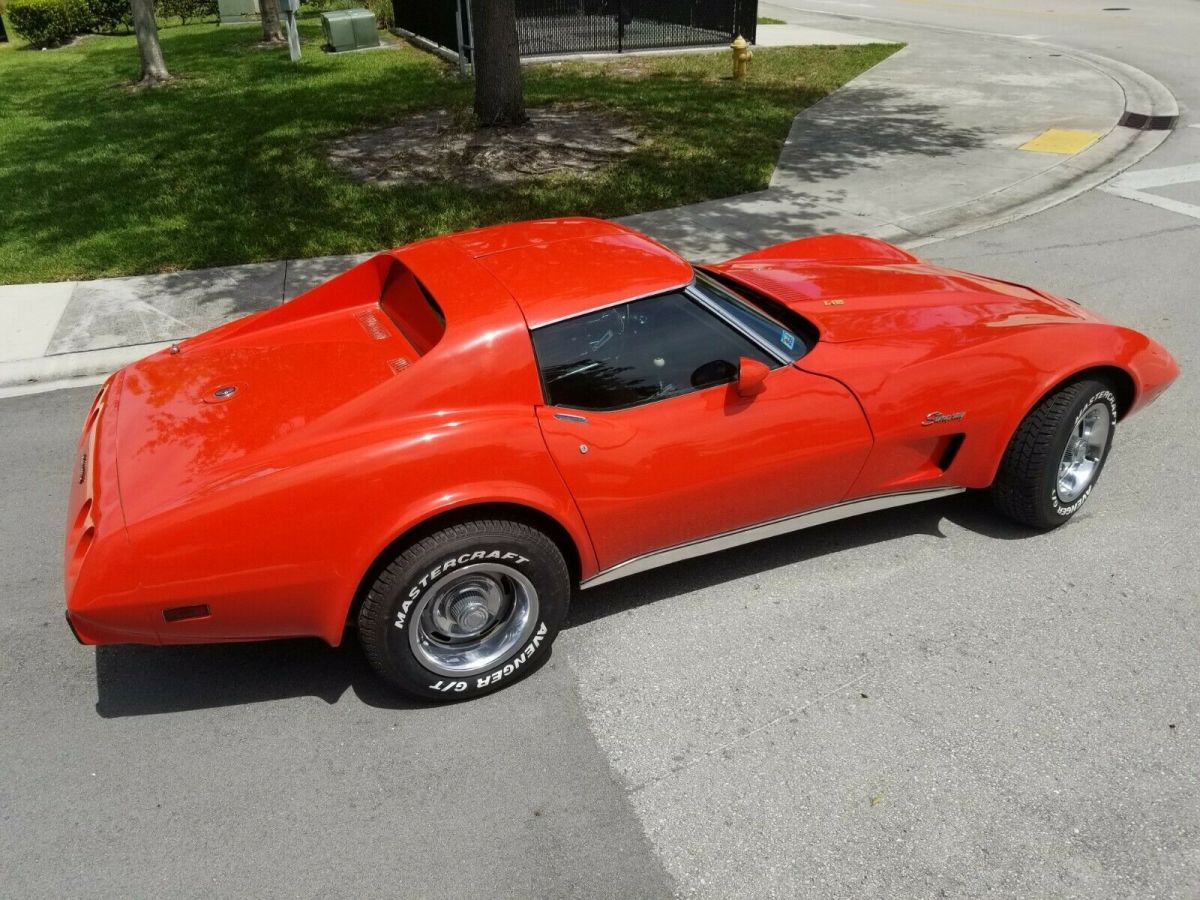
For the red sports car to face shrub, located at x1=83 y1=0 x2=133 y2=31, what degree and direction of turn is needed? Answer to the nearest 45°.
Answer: approximately 90° to its left

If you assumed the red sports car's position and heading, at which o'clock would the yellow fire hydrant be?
The yellow fire hydrant is roughly at 11 o'clock from the red sports car.

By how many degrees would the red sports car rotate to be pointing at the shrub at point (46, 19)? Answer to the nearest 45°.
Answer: approximately 90° to its left

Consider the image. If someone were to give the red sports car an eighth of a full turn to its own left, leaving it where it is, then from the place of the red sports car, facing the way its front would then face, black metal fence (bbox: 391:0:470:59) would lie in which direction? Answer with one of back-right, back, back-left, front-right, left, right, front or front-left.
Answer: front

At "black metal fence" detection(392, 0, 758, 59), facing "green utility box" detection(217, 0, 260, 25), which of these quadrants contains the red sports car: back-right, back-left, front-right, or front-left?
back-left

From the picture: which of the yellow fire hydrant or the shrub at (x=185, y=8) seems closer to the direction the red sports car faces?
the yellow fire hydrant

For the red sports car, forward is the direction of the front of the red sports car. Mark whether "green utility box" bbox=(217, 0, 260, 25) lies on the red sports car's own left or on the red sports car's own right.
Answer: on the red sports car's own left

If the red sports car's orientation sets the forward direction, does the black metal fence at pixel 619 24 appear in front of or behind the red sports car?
in front

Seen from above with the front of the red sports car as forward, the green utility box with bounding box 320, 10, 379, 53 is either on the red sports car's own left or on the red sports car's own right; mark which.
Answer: on the red sports car's own left

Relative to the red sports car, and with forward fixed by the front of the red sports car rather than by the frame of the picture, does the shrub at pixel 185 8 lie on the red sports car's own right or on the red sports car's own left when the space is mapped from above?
on the red sports car's own left

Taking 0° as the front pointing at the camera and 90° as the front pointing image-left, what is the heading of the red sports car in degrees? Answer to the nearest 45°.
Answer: approximately 225°
